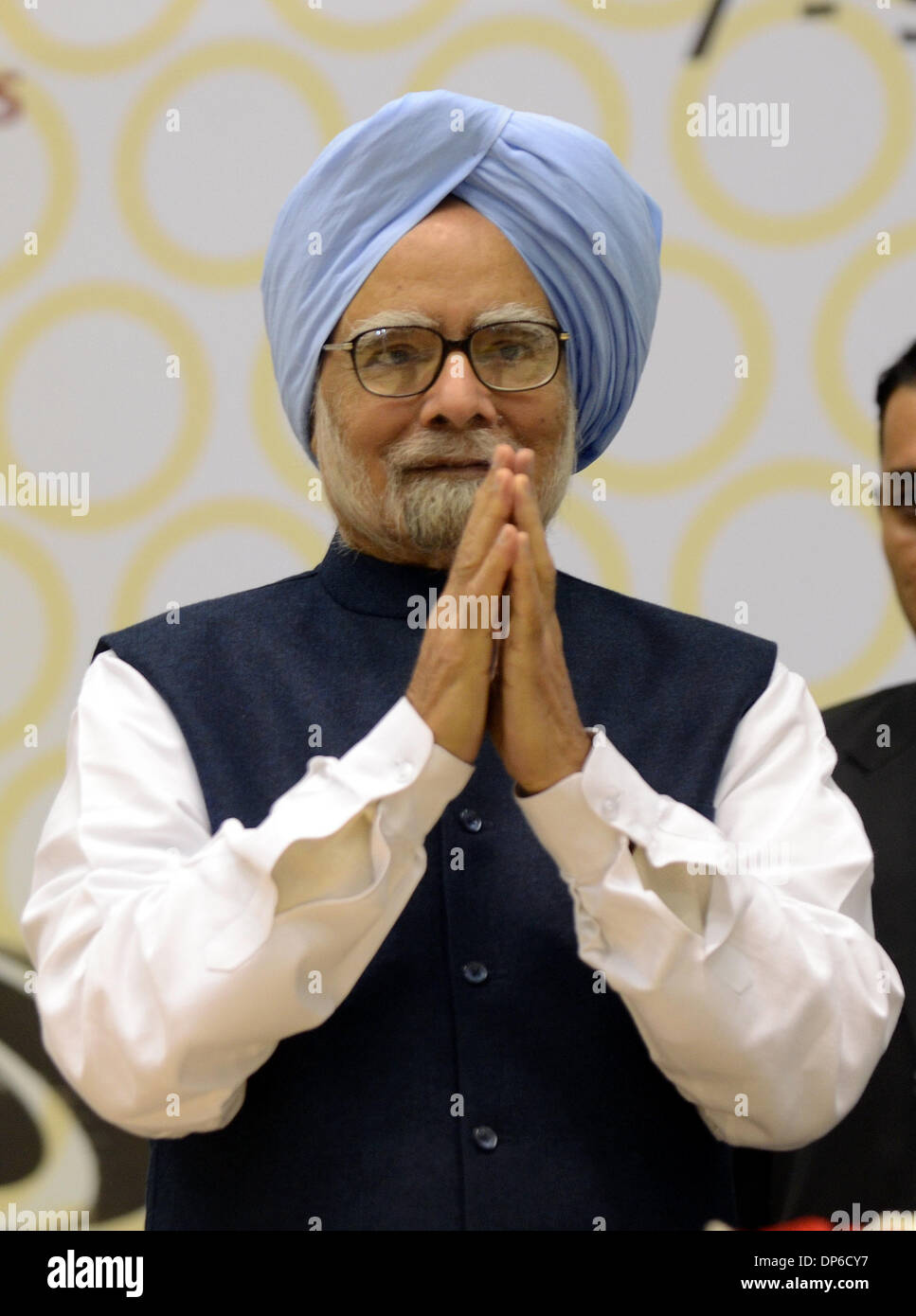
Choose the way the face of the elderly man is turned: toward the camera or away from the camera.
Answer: toward the camera

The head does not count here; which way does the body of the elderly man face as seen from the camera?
toward the camera
